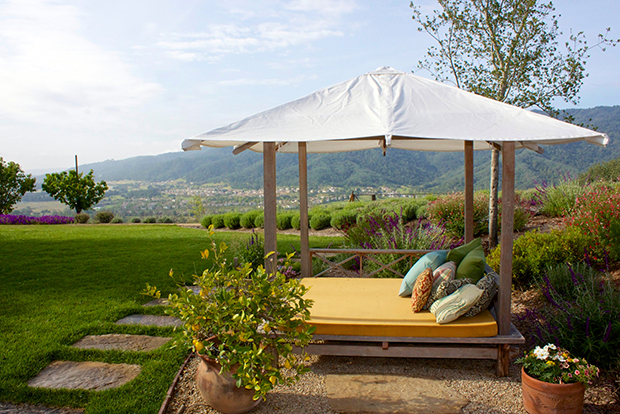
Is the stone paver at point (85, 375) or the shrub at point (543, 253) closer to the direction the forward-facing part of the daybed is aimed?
the stone paver

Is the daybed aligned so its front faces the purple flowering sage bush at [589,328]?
no

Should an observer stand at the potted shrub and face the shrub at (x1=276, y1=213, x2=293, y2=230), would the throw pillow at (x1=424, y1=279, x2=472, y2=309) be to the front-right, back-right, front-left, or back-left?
front-right

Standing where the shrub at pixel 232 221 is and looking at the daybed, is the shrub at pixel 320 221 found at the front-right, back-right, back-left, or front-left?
front-left

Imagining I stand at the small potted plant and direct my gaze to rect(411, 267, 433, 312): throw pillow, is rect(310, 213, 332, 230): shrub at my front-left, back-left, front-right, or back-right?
front-right

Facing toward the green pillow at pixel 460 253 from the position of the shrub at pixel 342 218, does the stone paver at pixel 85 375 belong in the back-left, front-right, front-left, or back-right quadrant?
front-right

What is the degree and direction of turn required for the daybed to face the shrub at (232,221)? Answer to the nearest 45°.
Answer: approximately 135° to its right
